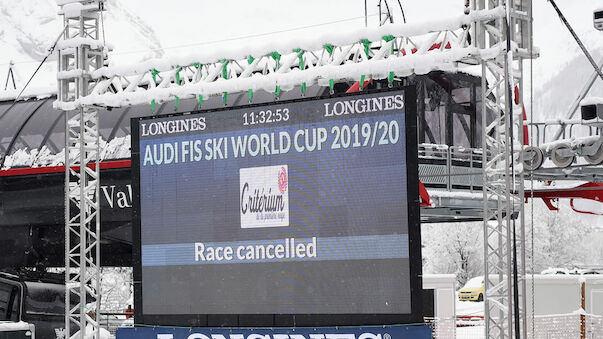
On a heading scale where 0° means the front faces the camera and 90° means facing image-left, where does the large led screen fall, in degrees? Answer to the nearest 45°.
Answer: approximately 45°

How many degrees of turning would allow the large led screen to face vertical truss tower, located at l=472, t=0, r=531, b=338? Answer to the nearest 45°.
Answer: approximately 90° to its left

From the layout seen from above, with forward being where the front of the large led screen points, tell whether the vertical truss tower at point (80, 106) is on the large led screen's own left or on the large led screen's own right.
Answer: on the large led screen's own right
